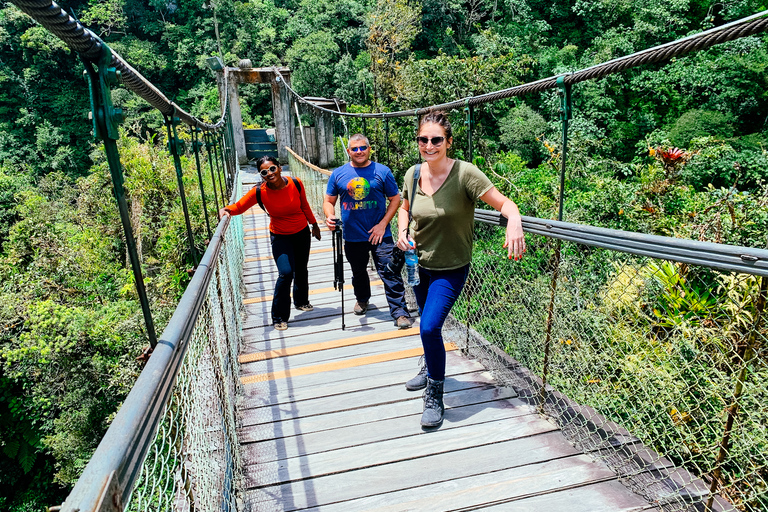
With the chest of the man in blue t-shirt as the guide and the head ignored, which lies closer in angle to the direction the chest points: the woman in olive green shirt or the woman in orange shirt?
the woman in olive green shirt

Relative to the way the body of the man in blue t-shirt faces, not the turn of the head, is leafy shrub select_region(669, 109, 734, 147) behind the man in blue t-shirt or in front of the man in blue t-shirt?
behind

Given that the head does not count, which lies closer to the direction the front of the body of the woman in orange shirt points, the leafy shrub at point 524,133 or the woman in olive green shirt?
the woman in olive green shirt

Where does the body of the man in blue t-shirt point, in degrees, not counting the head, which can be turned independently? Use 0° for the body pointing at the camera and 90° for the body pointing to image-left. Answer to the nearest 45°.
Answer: approximately 0°

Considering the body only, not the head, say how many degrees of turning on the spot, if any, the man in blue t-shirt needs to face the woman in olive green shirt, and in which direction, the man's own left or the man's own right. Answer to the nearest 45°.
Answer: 0° — they already face them

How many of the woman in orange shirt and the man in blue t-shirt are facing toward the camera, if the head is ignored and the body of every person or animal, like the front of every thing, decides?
2

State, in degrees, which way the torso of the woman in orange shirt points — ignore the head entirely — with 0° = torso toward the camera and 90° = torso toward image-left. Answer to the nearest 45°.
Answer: approximately 0°

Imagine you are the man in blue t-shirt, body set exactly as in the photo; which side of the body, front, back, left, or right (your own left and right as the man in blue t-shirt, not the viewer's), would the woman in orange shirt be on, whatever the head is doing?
right
